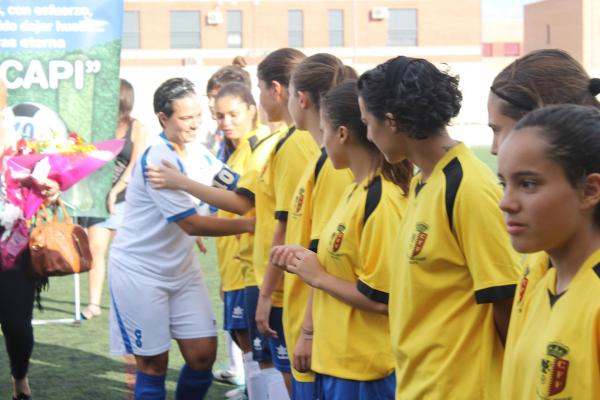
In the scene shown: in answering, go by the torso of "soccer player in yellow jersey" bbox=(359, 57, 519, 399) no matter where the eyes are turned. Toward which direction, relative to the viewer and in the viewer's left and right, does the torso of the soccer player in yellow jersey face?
facing the viewer and to the left of the viewer

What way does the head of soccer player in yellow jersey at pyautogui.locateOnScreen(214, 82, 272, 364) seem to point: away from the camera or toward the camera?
toward the camera

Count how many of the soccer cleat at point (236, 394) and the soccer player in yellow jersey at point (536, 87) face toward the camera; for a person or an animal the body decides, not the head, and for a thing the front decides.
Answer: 0

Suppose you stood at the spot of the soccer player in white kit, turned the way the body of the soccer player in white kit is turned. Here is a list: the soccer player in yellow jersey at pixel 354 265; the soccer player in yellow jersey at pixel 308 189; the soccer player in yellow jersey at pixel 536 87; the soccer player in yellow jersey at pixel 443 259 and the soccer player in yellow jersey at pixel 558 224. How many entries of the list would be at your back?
0

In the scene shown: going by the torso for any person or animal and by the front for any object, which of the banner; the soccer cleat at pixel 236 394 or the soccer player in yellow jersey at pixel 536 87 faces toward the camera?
the banner

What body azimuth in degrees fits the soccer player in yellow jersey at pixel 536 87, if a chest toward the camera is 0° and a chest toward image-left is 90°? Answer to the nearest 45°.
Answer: approximately 90°

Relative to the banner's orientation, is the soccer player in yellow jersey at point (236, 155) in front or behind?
in front

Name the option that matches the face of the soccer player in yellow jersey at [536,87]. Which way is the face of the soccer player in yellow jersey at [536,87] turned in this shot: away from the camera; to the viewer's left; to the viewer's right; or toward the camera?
to the viewer's left

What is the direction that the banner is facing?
toward the camera

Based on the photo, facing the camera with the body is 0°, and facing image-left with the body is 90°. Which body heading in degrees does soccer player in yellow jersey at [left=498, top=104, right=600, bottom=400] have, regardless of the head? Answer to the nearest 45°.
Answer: approximately 45°
